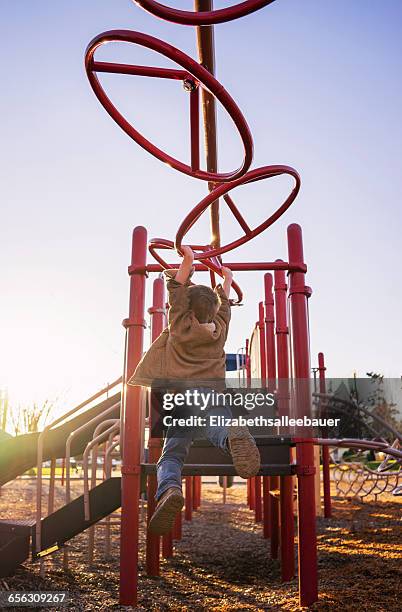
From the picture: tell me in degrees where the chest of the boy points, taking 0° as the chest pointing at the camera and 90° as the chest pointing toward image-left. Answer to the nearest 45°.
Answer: approximately 180°
